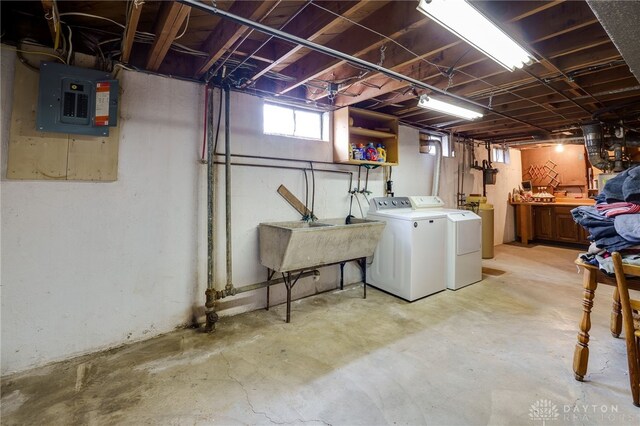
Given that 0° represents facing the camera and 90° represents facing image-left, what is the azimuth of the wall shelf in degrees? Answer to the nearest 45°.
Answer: approximately 315°

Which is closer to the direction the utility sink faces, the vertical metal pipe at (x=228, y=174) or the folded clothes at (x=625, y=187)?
the folded clothes

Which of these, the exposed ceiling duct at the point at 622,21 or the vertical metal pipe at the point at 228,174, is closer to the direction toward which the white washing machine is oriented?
the exposed ceiling duct

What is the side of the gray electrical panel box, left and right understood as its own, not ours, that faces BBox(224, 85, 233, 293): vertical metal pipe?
left

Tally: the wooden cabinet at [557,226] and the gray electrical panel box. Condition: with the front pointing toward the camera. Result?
2

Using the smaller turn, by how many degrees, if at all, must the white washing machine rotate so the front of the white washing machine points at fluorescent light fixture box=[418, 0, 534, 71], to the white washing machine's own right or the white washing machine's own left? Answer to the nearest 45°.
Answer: approximately 45° to the white washing machine's own right
